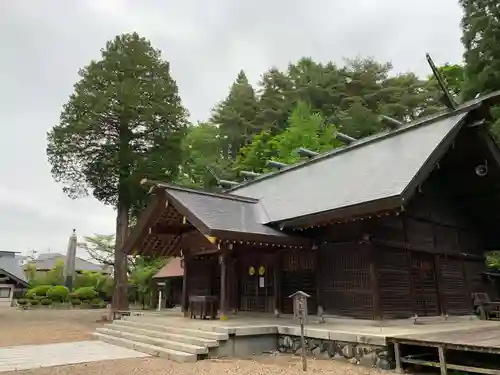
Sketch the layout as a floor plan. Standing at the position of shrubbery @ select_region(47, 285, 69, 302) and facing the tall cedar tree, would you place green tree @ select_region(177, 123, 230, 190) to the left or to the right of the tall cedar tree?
left

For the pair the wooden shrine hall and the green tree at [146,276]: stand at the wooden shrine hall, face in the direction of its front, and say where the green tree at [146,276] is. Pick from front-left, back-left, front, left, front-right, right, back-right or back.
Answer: right

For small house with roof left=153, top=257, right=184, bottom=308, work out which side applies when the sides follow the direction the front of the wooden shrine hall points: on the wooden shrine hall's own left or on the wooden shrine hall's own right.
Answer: on the wooden shrine hall's own right

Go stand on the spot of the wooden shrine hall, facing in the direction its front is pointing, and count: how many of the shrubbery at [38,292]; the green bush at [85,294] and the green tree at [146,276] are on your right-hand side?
3

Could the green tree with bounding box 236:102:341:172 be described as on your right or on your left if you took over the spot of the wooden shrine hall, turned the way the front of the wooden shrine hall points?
on your right

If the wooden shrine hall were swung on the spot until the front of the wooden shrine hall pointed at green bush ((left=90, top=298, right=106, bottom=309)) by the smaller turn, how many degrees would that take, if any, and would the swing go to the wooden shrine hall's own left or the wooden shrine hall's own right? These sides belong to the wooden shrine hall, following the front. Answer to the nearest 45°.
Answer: approximately 90° to the wooden shrine hall's own right

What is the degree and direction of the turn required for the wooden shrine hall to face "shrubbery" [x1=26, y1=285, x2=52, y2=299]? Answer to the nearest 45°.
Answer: approximately 90° to its right

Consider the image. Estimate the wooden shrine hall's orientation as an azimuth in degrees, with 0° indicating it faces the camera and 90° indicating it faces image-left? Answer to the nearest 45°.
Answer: approximately 45°

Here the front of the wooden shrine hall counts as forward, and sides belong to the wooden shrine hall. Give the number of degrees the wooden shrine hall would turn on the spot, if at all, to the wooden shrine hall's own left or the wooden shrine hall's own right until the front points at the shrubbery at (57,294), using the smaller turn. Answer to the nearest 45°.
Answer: approximately 90° to the wooden shrine hall's own right
